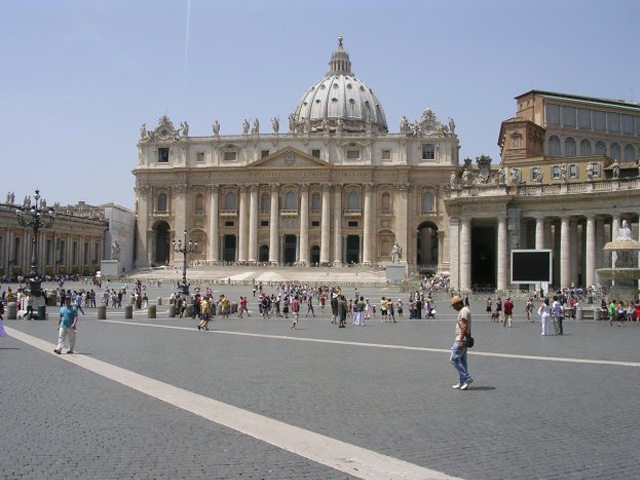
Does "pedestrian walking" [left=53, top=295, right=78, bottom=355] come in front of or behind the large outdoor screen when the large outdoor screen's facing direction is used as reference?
in front

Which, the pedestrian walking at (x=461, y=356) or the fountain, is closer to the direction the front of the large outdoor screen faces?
the pedestrian walking

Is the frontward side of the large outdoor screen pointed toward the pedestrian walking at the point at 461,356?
yes

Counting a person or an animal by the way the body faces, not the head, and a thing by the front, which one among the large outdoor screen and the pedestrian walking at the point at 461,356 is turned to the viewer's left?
the pedestrian walking

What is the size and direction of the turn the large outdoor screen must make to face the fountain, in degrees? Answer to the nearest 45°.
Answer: approximately 45° to its left

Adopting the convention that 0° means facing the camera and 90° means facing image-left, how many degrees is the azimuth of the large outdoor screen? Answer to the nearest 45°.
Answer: approximately 0°

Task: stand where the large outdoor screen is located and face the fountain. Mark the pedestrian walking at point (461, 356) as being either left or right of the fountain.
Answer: right
